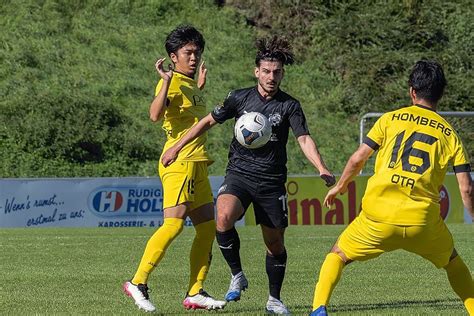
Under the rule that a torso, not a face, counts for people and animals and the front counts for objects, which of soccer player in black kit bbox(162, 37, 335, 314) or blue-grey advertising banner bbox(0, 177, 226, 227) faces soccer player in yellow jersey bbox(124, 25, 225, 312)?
the blue-grey advertising banner

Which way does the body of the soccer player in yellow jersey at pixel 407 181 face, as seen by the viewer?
away from the camera

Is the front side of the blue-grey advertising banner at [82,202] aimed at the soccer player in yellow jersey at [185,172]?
yes

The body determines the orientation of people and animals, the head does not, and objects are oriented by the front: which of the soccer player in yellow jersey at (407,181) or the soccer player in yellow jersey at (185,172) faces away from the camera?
the soccer player in yellow jersey at (407,181)

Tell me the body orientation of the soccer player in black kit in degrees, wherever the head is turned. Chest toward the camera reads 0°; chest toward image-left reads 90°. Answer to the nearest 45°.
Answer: approximately 0°

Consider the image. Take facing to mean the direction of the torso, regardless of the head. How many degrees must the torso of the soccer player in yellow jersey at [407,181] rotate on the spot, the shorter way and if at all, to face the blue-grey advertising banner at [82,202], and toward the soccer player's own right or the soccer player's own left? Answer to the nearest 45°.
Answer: approximately 45° to the soccer player's own left

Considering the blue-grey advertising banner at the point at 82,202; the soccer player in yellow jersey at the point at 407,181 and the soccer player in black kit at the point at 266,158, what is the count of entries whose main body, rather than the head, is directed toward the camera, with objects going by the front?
2

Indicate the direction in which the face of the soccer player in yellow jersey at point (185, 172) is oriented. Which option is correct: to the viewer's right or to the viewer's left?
to the viewer's right

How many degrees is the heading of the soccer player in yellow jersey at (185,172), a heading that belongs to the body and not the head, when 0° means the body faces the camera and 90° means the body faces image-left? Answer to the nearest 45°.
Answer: approximately 315°

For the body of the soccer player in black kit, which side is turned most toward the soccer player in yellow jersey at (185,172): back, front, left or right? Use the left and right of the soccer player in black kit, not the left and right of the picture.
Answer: right

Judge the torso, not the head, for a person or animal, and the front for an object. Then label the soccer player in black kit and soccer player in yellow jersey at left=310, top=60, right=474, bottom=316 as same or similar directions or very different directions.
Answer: very different directions

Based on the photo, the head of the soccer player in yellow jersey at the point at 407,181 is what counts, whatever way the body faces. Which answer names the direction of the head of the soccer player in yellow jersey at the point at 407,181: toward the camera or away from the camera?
away from the camera

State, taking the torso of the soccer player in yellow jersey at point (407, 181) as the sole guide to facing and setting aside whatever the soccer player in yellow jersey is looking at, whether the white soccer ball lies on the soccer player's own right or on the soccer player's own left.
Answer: on the soccer player's own left
